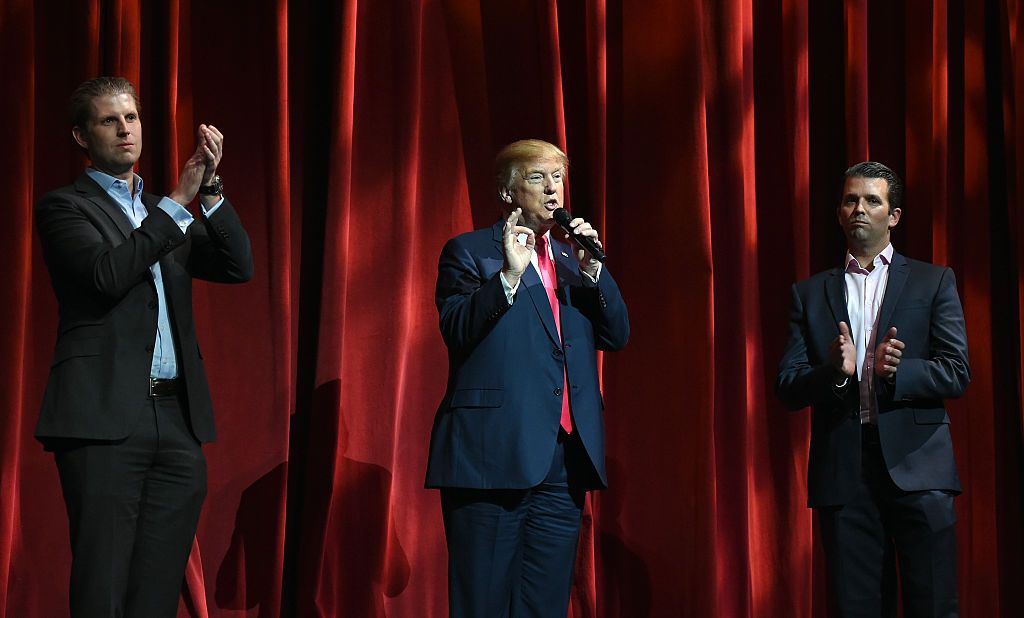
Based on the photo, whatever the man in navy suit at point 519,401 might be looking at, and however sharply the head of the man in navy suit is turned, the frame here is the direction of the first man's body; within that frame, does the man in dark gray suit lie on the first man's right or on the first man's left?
on the first man's right

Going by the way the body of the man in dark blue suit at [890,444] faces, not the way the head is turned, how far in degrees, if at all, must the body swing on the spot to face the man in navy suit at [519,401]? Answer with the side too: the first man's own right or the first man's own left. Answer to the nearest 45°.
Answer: approximately 45° to the first man's own right

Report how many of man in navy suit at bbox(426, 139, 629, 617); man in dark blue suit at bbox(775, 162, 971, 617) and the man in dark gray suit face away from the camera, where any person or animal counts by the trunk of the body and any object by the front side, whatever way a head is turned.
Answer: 0

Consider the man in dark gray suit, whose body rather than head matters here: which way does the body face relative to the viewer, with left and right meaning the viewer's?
facing the viewer and to the right of the viewer

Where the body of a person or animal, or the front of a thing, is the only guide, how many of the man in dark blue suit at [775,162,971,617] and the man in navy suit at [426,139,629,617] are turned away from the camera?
0

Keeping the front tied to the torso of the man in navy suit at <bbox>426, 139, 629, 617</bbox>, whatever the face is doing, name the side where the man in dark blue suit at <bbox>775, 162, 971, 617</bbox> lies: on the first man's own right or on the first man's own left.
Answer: on the first man's own left

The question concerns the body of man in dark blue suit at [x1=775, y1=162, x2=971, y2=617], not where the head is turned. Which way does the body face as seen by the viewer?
toward the camera

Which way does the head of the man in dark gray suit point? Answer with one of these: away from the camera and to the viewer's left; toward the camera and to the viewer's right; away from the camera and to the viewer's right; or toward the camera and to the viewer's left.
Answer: toward the camera and to the viewer's right
